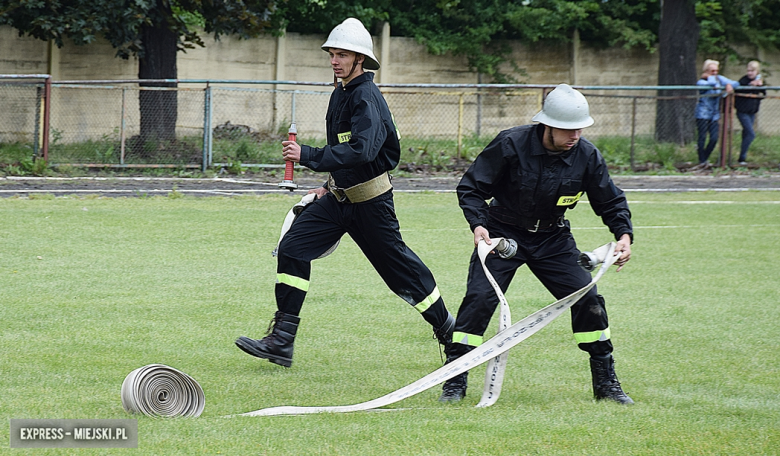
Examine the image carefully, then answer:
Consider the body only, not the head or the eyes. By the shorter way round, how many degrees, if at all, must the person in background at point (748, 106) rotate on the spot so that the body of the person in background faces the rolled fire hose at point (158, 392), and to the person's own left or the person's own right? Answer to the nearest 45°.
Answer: approximately 45° to the person's own left

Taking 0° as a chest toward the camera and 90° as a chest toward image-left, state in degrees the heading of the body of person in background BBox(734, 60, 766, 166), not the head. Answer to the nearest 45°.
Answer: approximately 45°

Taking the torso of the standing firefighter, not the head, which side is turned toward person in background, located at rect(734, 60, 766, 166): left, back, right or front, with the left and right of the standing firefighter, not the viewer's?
back

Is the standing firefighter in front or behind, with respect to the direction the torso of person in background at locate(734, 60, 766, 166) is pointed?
in front

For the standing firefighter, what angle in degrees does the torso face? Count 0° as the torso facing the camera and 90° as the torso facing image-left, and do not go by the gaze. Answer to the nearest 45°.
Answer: approximately 0°
